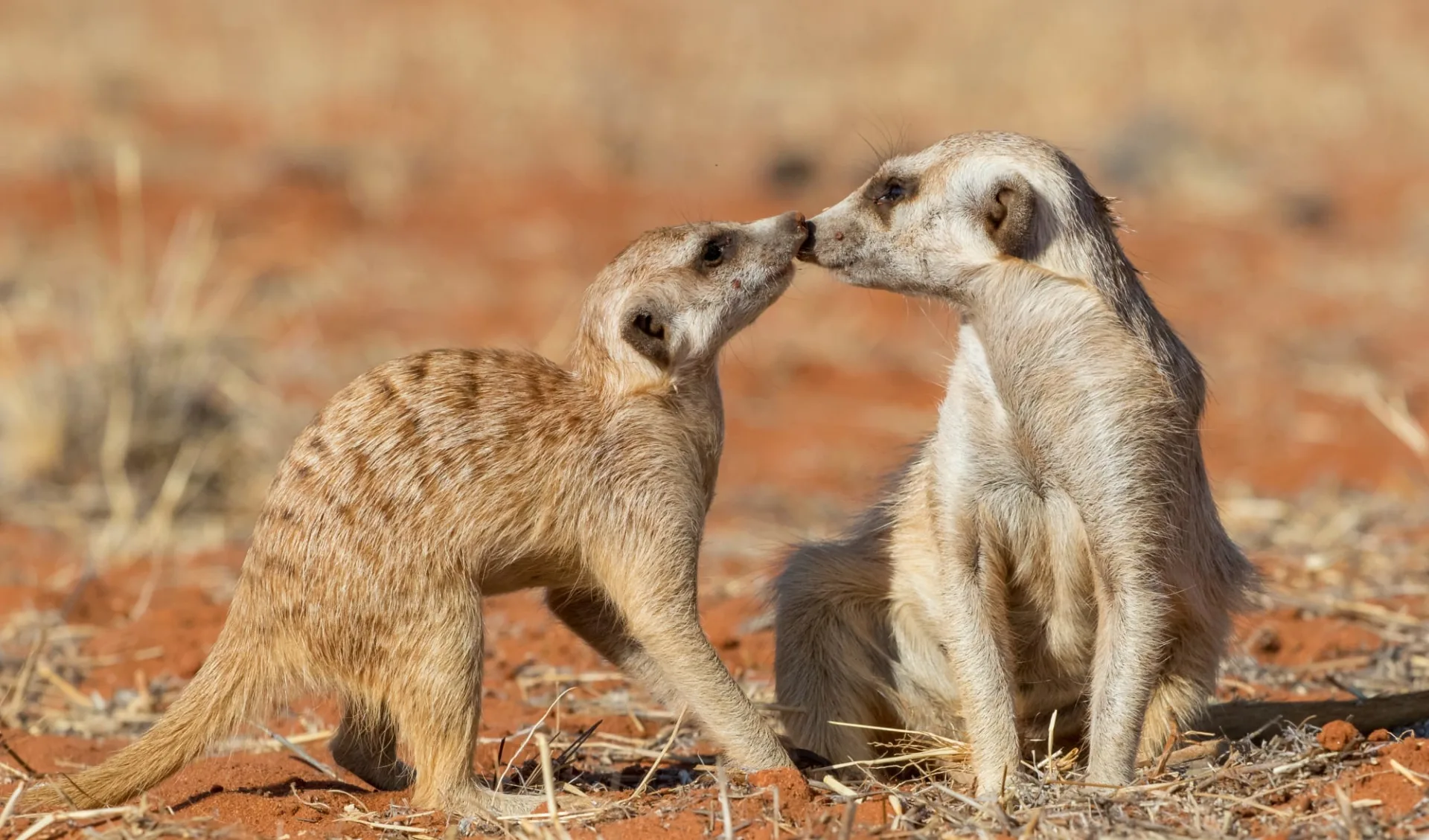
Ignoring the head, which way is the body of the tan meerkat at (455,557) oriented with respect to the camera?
to the viewer's right

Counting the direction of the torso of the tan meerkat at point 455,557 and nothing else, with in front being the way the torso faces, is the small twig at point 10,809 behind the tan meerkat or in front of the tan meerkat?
behind

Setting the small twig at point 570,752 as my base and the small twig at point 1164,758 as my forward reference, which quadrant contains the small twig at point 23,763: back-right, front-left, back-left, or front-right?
back-right

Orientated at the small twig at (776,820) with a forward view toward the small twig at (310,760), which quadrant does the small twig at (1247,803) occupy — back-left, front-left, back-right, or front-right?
back-right

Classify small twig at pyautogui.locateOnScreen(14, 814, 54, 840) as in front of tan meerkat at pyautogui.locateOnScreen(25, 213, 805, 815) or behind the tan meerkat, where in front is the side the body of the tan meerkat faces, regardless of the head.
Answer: behind

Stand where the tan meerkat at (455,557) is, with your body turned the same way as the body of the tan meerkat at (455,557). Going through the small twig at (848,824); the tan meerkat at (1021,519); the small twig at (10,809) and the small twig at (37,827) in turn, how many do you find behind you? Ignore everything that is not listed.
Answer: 2

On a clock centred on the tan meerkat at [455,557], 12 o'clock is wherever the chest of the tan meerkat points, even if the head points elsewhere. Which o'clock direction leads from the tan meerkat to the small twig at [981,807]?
The small twig is roughly at 1 o'clock from the tan meerkat.

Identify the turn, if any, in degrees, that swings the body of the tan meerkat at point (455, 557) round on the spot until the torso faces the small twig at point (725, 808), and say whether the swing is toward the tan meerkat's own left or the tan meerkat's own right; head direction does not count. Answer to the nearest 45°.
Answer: approximately 45° to the tan meerkat's own right

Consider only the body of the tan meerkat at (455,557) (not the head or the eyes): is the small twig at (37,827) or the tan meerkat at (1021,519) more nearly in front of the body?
the tan meerkat

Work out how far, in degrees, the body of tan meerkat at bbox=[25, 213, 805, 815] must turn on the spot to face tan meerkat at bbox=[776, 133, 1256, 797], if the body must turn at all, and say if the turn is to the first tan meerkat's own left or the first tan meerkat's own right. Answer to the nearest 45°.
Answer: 0° — it already faces it
